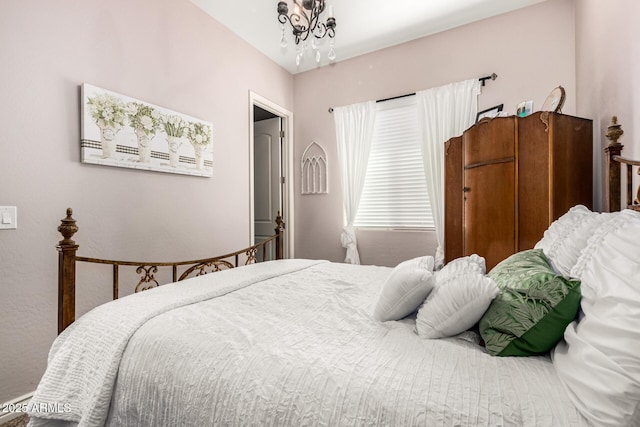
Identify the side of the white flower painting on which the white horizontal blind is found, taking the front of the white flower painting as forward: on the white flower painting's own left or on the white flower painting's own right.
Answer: on the white flower painting's own left

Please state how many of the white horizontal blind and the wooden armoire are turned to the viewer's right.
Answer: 0

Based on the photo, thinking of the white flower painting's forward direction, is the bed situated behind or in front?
in front

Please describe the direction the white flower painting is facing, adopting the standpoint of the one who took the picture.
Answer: facing the viewer and to the right of the viewer

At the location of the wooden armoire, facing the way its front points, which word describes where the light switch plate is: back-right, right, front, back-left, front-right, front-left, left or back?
front

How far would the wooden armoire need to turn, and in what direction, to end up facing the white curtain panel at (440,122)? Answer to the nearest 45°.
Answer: approximately 90° to its right

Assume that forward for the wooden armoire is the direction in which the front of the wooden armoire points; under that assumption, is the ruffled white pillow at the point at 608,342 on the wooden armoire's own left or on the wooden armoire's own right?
on the wooden armoire's own left

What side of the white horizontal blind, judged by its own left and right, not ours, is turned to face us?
front

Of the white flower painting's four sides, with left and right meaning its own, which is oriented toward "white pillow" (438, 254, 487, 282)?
front

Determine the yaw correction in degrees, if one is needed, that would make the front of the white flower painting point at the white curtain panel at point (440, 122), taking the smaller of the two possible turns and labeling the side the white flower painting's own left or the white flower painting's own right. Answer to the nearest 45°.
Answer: approximately 45° to the white flower painting's own left

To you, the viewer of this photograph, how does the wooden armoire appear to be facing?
facing the viewer and to the left of the viewer

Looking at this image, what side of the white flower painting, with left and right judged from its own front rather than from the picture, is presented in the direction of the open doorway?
left

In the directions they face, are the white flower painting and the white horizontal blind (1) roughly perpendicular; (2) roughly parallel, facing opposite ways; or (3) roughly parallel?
roughly perpendicular

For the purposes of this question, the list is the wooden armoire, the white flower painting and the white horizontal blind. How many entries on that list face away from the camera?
0

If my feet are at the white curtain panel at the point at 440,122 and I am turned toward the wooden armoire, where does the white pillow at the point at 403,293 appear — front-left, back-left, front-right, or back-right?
front-right
